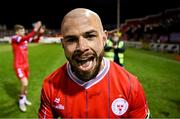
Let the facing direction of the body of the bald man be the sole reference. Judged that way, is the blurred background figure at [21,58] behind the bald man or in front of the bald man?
behind

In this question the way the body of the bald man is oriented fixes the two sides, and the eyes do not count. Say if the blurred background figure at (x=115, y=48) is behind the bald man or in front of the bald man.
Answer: behind

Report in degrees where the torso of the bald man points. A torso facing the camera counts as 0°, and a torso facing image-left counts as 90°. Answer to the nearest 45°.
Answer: approximately 0°
